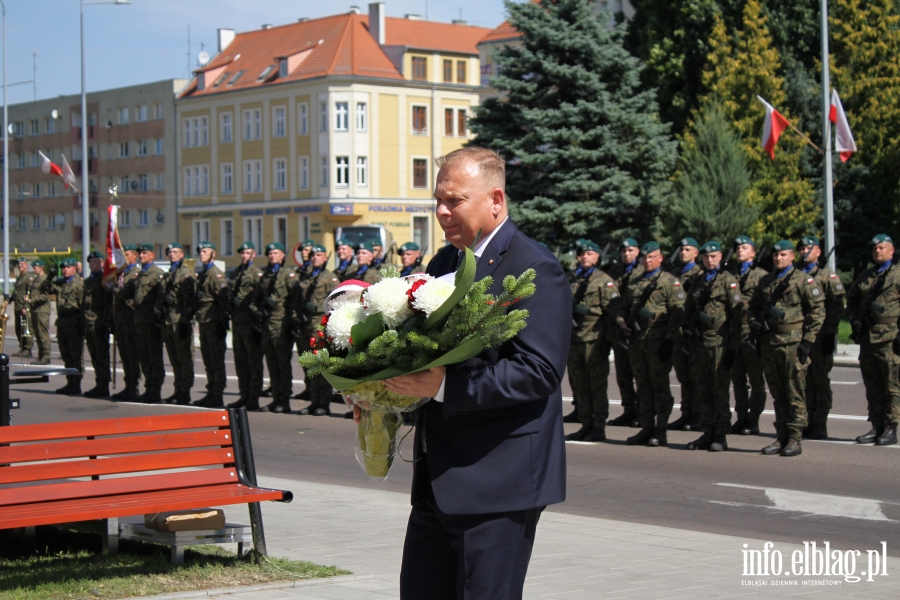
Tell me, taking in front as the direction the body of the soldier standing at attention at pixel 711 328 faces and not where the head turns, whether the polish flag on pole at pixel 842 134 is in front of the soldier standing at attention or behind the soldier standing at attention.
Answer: behind

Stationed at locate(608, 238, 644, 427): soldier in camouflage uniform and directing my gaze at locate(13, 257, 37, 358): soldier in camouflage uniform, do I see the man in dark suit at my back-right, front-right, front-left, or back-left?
back-left

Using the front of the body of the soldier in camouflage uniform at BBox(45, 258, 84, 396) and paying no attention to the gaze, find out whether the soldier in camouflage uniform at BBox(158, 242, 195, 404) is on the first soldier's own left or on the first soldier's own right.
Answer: on the first soldier's own left

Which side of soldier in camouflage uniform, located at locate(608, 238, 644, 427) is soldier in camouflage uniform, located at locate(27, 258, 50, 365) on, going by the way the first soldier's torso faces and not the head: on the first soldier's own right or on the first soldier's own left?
on the first soldier's own right

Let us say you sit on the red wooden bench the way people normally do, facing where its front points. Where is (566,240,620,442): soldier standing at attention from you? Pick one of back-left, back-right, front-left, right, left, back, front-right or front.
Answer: left

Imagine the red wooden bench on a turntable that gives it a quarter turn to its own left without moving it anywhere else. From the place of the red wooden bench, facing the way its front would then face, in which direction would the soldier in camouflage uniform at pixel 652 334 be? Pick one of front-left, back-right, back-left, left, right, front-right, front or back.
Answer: front

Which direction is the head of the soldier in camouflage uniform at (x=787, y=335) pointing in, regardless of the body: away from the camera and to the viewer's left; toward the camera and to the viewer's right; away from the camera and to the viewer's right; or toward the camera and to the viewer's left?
toward the camera and to the viewer's left

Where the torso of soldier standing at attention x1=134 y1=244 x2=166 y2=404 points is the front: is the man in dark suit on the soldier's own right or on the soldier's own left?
on the soldier's own left

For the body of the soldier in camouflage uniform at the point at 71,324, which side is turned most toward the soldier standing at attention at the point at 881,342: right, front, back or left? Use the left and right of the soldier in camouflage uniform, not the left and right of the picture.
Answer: left

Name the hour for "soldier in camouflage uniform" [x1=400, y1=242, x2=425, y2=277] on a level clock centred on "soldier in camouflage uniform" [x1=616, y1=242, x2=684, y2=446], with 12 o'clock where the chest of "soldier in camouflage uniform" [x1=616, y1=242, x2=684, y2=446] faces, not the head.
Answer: "soldier in camouflage uniform" [x1=400, y1=242, x2=425, y2=277] is roughly at 3 o'clock from "soldier in camouflage uniform" [x1=616, y1=242, x2=684, y2=446].

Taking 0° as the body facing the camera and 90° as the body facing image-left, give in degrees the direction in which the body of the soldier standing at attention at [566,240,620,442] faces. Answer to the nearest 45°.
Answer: approximately 45°

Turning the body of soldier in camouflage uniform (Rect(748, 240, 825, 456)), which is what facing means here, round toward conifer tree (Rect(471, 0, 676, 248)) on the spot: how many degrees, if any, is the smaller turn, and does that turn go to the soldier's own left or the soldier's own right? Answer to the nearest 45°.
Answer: approximately 135° to the soldier's own right

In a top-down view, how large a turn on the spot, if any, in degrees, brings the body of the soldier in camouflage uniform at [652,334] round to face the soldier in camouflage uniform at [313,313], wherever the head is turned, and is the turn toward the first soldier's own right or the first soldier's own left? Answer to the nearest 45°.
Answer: approximately 90° to the first soldier's own right

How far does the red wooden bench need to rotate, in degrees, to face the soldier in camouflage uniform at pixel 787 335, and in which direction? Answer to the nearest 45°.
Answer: approximately 90° to its left

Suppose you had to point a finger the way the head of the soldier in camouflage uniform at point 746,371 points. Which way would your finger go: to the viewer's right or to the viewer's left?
to the viewer's left
